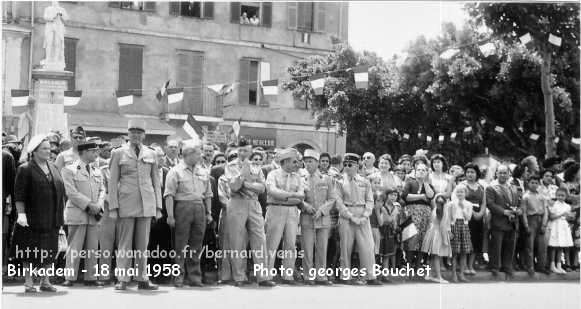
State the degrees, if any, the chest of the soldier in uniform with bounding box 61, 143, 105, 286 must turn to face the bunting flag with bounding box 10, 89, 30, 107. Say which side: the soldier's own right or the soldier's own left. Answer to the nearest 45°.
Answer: approximately 135° to the soldier's own left

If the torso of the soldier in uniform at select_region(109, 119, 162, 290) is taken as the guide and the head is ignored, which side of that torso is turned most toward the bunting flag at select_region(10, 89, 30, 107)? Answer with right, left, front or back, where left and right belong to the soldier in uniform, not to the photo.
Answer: back

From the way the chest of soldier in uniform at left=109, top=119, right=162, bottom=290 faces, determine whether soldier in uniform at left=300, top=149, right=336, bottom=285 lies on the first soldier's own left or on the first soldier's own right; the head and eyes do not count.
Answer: on the first soldier's own left

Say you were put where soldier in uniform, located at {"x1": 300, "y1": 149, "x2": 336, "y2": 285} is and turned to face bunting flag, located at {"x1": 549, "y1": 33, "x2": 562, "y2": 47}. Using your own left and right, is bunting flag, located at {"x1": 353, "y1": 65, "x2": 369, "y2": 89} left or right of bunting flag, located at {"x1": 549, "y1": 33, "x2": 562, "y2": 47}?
left

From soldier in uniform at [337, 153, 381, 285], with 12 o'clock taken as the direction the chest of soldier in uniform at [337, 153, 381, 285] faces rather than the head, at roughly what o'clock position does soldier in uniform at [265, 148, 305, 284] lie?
soldier in uniform at [265, 148, 305, 284] is roughly at 2 o'clock from soldier in uniform at [337, 153, 381, 285].

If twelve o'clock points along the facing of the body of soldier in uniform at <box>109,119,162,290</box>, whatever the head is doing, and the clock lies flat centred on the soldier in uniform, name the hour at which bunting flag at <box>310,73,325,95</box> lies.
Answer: The bunting flag is roughly at 7 o'clock from the soldier in uniform.

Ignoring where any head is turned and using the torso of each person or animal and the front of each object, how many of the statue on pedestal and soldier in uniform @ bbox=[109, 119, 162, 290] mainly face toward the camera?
2

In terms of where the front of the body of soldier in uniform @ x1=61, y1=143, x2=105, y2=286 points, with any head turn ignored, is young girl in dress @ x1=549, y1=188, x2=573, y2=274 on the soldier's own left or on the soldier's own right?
on the soldier's own left
